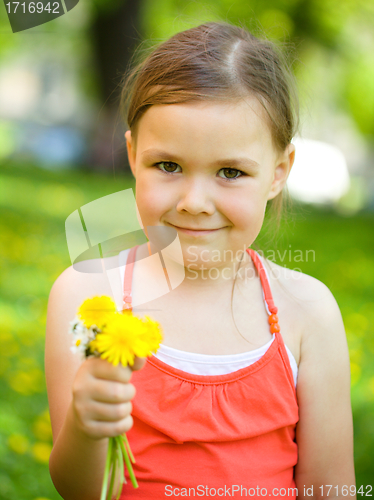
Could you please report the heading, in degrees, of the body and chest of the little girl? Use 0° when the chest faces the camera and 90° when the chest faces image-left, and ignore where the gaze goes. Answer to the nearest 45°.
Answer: approximately 0°
